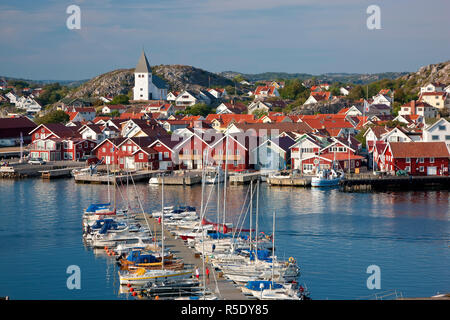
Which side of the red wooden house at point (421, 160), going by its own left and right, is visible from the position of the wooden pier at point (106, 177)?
right

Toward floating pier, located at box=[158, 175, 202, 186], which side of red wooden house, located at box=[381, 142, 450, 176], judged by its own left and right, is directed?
right

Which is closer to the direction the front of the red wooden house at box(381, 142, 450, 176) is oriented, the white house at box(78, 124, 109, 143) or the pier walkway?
the pier walkway

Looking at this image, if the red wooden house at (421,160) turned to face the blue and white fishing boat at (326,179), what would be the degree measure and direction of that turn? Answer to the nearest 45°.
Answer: approximately 45° to its right

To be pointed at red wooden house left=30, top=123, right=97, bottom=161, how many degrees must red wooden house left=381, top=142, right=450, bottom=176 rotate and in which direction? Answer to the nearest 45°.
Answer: approximately 90° to its right

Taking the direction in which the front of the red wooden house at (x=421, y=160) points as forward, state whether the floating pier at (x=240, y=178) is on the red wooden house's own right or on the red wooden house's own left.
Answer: on the red wooden house's own right

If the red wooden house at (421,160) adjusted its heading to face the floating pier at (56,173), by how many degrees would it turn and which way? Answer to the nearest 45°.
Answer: approximately 90° to its right

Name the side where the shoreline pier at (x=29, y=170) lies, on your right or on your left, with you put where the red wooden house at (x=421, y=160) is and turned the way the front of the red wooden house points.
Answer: on your right

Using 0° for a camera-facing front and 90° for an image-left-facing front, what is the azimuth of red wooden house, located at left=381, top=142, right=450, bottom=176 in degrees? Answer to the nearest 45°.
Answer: approximately 0°

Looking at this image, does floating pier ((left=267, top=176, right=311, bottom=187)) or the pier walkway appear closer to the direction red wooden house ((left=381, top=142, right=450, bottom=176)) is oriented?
the pier walkway
